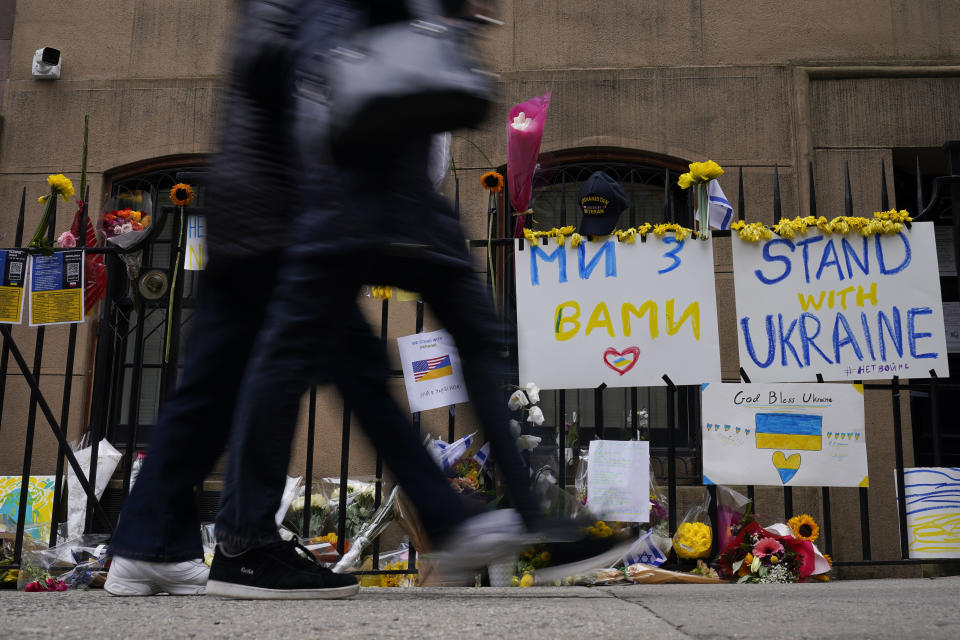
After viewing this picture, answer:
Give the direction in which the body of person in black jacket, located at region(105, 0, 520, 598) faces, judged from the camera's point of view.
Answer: to the viewer's right

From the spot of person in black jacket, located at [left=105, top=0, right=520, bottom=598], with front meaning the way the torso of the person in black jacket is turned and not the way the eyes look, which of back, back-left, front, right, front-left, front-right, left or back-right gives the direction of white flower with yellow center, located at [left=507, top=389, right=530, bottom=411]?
front-left

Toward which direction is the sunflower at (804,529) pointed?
toward the camera

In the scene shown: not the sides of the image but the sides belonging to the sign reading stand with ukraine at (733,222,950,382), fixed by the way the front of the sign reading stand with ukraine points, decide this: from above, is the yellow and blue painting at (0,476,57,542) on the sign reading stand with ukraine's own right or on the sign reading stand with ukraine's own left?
on the sign reading stand with ukraine's own right

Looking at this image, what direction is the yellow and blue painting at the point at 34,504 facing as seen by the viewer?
toward the camera

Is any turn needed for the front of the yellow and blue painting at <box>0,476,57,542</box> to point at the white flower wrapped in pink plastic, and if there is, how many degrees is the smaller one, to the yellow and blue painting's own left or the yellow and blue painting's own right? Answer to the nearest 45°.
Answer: approximately 45° to the yellow and blue painting's own left

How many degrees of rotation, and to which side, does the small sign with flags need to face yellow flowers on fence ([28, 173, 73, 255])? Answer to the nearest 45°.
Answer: approximately 90° to its right

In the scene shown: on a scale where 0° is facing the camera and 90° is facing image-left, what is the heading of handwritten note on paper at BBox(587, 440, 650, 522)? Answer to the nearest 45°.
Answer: approximately 0°

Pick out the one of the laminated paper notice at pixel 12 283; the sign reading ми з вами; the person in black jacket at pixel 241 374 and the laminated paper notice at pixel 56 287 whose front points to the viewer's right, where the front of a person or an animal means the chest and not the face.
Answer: the person in black jacket

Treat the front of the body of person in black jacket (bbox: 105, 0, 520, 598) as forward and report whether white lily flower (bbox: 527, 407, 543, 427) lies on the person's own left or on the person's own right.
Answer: on the person's own left
